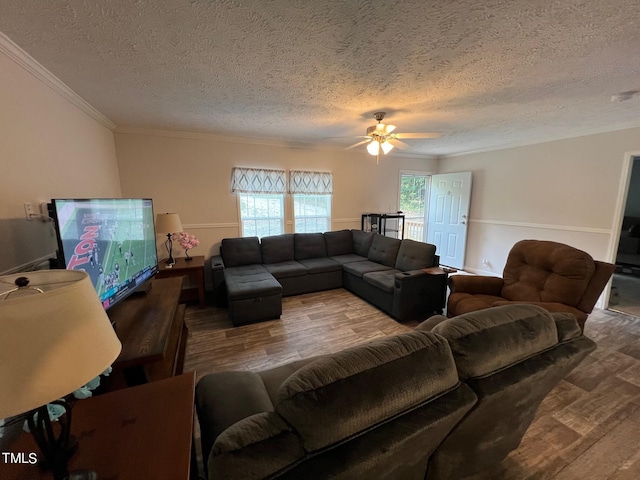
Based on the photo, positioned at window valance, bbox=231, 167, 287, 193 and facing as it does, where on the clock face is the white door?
The white door is roughly at 9 o'clock from the window valance.

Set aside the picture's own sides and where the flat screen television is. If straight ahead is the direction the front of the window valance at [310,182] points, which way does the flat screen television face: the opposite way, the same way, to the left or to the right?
to the left

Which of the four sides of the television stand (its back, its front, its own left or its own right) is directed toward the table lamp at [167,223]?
left

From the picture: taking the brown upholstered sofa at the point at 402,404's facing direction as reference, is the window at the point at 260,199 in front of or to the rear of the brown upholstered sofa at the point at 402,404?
in front

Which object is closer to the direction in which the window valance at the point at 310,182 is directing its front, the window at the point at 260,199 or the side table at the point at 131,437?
the side table

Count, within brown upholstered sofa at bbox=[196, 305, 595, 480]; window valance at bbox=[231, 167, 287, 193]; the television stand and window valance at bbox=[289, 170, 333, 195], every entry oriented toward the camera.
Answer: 2

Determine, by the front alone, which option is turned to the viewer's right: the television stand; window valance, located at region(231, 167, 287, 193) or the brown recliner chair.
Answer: the television stand

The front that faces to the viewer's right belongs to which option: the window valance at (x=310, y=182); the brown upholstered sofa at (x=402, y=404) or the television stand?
the television stand

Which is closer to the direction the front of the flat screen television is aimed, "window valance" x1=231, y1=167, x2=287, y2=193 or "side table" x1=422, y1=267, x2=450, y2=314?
the side table

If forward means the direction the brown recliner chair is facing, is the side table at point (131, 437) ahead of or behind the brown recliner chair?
ahead

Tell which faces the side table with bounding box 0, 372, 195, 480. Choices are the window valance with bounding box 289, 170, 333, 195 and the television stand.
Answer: the window valance

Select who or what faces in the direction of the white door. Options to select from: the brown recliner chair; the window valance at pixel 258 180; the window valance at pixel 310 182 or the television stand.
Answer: the television stand

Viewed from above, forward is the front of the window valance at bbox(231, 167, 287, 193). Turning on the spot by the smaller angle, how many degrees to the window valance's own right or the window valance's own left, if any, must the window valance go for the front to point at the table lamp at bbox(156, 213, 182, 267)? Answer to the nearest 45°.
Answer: approximately 45° to the window valance's own right

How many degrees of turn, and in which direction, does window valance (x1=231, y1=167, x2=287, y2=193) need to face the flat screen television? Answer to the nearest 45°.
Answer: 0° — it already faces it
